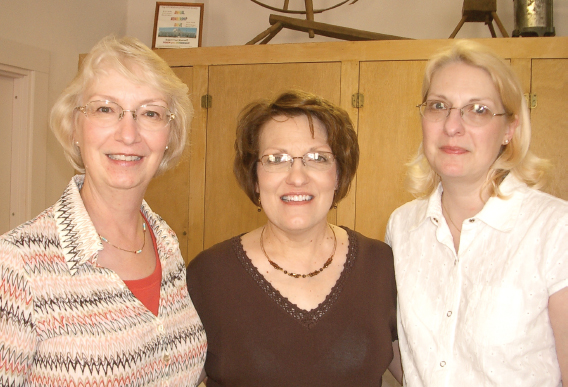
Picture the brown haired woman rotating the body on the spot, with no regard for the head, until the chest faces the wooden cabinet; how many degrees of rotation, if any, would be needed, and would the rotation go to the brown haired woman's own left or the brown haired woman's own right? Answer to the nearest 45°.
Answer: approximately 180°

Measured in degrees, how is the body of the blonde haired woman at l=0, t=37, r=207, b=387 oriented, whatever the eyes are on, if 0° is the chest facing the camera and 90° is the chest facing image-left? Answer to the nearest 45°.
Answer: approximately 315°

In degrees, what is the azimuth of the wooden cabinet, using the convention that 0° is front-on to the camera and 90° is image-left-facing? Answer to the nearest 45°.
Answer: approximately 0°

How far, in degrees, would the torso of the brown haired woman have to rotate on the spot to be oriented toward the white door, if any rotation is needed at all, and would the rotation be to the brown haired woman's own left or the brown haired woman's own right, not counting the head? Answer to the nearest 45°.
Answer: approximately 135° to the brown haired woman's own right

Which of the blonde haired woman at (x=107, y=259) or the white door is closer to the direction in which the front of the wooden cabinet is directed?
the blonde haired woman

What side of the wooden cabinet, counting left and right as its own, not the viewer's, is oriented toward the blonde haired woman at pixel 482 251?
front

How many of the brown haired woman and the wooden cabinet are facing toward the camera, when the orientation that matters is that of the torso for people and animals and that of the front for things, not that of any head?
2
